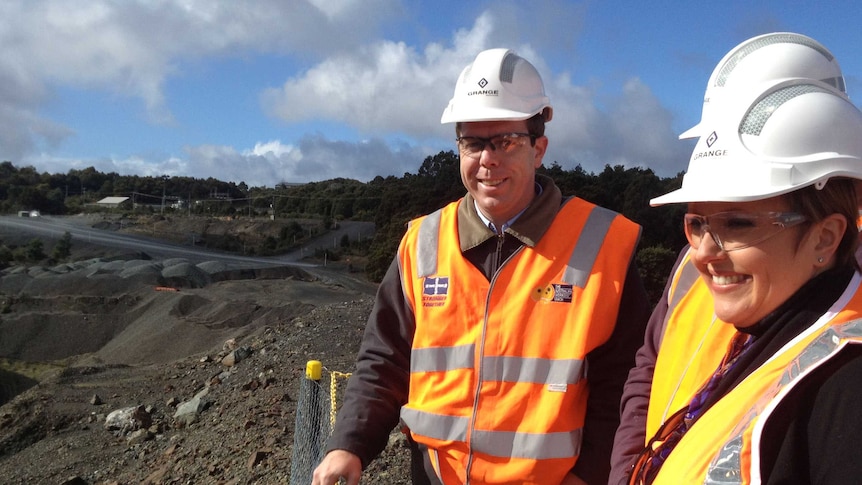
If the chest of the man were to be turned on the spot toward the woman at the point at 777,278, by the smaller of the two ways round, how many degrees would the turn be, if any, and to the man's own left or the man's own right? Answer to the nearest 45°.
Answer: approximately 45° to the man's own left

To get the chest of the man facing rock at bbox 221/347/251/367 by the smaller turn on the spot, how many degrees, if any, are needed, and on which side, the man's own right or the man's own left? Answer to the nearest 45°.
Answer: approximately 135° to the man's own right

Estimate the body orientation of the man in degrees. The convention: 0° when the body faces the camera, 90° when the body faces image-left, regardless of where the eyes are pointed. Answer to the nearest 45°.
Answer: approximately 0°

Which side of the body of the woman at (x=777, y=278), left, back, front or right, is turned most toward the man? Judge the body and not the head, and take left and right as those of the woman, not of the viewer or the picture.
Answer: right

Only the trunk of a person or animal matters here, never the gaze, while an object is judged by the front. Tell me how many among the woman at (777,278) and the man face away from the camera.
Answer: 0

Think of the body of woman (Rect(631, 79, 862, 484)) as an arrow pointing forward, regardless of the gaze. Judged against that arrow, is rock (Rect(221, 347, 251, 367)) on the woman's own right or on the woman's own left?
on the woman's own right

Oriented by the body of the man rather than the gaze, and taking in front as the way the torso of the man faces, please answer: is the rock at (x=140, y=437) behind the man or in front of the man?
behind

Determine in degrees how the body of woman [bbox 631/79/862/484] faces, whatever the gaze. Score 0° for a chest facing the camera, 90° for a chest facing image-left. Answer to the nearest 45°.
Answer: approximately 45°

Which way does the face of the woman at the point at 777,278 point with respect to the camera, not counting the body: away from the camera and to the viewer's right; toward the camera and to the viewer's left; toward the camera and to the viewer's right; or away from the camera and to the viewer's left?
toward the camera and to the viewer's left

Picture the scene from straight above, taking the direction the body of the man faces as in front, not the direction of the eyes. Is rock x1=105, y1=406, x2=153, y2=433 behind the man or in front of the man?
behind

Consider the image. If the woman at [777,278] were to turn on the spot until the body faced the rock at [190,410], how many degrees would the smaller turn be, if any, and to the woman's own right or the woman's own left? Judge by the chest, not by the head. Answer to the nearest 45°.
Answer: approximately 90° to the woman's own right
